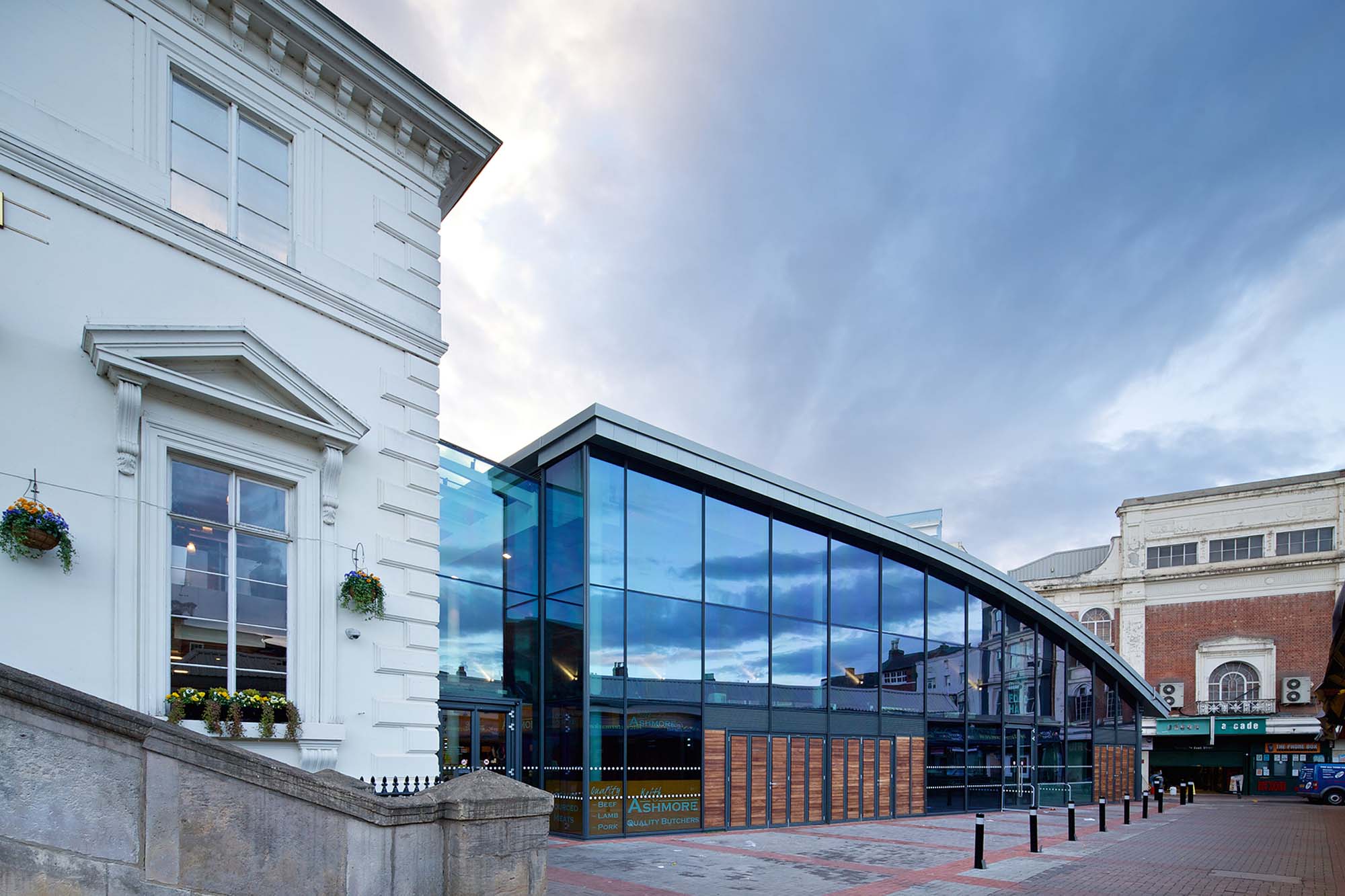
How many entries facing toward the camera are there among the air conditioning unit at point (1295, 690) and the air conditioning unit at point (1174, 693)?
2

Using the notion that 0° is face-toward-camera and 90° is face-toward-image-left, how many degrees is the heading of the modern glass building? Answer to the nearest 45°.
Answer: approximately 315°

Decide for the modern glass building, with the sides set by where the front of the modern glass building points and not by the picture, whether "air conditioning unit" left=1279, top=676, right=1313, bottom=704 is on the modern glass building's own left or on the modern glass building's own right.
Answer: on the modern glass building's own left

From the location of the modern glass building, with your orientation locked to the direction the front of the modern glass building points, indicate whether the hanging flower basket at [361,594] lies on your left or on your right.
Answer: on your right

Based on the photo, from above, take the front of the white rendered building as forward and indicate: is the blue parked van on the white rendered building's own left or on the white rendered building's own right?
on the white rendered building's own left
